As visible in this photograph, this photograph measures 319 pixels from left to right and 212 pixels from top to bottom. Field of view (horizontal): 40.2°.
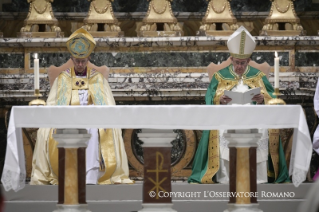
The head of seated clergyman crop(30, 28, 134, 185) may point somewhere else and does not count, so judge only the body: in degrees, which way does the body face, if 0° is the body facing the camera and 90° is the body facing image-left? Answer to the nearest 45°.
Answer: approximately 0°

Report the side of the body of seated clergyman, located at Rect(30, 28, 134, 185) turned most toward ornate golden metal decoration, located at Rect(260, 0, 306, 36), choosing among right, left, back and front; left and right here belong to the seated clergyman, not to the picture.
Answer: left

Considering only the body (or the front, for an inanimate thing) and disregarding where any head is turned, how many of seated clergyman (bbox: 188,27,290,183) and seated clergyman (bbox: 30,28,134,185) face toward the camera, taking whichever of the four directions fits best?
2
